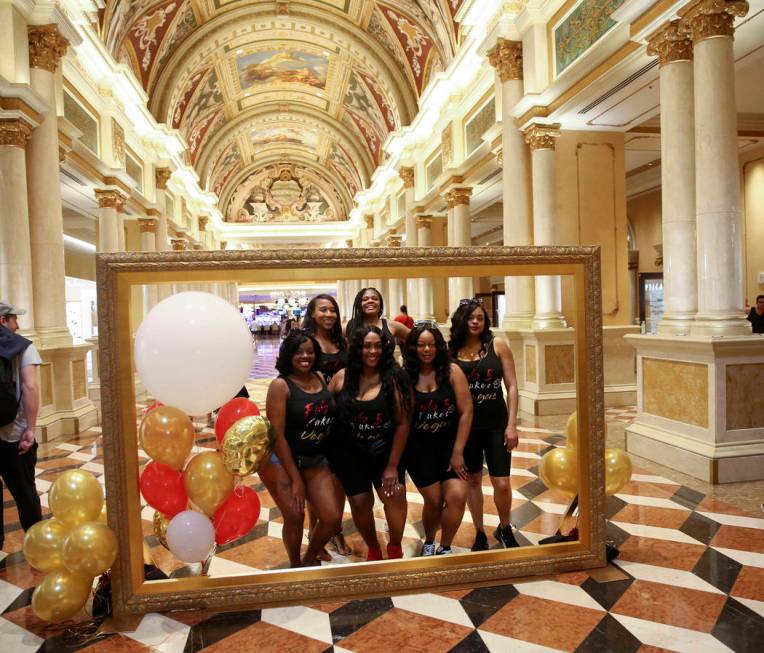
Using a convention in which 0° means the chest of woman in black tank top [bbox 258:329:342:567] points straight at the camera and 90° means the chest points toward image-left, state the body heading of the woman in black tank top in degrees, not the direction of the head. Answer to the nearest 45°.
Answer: approximately 315°

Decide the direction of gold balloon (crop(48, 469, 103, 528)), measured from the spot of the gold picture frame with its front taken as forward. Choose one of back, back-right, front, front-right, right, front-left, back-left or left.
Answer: right

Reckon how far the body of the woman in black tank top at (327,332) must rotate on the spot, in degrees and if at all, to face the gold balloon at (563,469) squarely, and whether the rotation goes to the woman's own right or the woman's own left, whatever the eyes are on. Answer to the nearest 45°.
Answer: approximately 45° to the woman's own left

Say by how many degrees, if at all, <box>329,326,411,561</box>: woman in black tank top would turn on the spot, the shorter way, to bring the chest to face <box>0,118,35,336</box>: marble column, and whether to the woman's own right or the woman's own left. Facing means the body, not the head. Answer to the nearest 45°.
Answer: approximately 135° to the woman's own right

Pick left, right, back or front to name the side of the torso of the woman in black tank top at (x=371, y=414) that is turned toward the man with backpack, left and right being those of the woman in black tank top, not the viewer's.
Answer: right

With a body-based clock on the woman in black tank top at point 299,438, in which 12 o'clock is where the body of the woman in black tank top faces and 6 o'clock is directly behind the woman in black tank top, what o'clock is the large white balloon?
The large white balloon is roughly at 4 o'clock from the woman in black tank top.

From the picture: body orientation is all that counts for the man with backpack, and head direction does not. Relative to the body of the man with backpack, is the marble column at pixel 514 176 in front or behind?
in front

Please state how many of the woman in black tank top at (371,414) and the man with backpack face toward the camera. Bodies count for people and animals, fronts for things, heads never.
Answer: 1

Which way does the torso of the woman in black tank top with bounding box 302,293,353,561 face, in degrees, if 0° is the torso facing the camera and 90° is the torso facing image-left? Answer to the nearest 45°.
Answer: approximately 315°

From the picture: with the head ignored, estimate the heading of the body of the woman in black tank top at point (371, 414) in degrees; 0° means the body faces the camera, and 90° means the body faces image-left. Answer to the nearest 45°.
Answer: approximately 0°

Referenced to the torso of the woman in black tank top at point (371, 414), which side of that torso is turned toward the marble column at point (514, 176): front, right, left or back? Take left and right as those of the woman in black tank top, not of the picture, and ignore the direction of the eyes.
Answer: back

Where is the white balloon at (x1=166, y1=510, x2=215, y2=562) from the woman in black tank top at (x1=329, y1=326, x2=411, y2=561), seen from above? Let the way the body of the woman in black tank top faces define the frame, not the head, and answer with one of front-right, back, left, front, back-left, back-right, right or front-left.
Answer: right

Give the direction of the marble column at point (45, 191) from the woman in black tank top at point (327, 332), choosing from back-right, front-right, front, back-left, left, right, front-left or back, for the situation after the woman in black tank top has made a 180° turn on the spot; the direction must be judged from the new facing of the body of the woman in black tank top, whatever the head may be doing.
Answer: front
